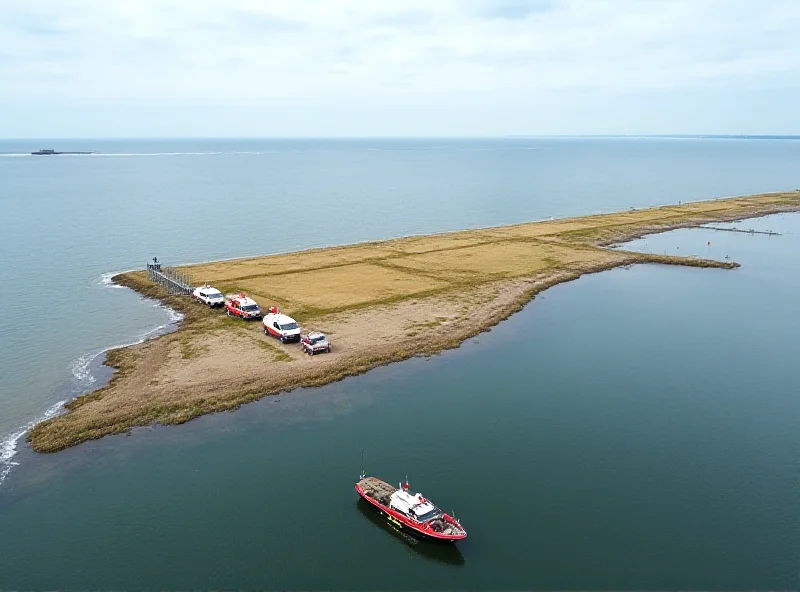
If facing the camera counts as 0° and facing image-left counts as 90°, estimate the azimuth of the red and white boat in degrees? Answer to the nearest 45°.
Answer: approximately 315°
